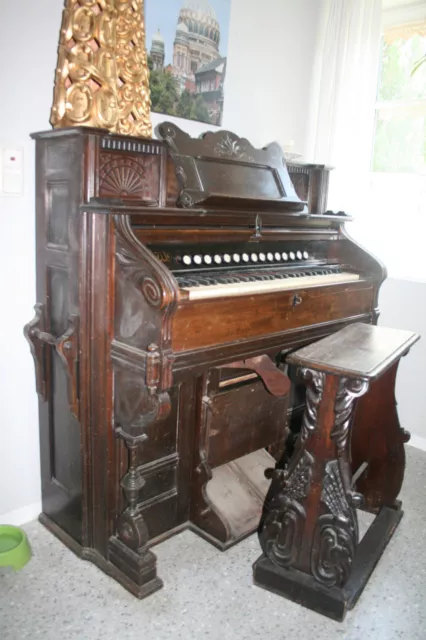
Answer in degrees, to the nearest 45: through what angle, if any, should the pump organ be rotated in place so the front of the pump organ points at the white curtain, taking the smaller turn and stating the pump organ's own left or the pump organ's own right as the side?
approximately 90° to the pump organ's own left

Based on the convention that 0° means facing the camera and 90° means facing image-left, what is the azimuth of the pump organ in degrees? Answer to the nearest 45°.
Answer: approximately 315°
